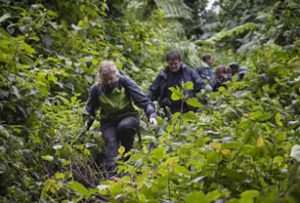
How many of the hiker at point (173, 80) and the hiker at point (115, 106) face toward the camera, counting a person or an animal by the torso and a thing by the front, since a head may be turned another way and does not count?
2

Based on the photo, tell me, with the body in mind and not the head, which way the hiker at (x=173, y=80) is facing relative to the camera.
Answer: toward the camera

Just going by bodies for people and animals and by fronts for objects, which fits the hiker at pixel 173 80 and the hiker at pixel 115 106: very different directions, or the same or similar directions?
same or similar directions

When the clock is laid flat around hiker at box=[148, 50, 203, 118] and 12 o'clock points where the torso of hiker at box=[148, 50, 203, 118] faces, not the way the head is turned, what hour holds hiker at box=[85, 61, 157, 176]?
hiker at box=[85, 61, 157, 176] is roughly at 1 o'clock from hiker at box=[148, 50, 203, 118].

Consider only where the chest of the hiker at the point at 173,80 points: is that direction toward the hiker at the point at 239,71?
no

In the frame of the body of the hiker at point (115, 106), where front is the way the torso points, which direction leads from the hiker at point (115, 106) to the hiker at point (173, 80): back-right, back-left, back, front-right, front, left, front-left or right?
back-left

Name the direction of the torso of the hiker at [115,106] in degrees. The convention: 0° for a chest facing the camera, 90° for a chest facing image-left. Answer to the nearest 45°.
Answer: approximately 0°

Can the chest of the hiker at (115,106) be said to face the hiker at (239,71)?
no
